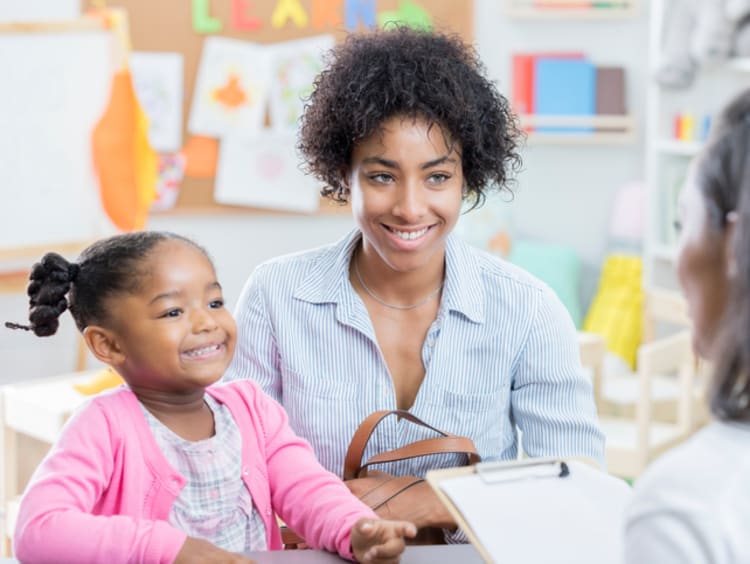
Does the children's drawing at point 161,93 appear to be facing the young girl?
yes

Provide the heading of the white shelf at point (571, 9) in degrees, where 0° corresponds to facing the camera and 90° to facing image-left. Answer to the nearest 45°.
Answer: approximately 0°

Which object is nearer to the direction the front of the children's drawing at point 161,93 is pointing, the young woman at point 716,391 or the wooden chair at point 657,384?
the young woman

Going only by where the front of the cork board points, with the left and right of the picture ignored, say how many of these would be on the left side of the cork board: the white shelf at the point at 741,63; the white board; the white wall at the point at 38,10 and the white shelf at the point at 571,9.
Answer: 2

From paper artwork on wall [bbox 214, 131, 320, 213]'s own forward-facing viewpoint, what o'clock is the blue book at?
The blue book is roughly at 9 o'clock from the paper artwork on wall.

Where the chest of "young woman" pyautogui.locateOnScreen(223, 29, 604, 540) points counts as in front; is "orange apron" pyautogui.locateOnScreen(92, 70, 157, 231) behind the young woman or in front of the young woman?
behind

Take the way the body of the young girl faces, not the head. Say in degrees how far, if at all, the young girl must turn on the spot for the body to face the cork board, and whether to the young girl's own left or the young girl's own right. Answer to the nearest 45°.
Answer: approximately 135° to the young girl's own left

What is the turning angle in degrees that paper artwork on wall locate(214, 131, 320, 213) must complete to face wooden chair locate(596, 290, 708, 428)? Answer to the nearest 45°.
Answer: approximately 90° to its left
